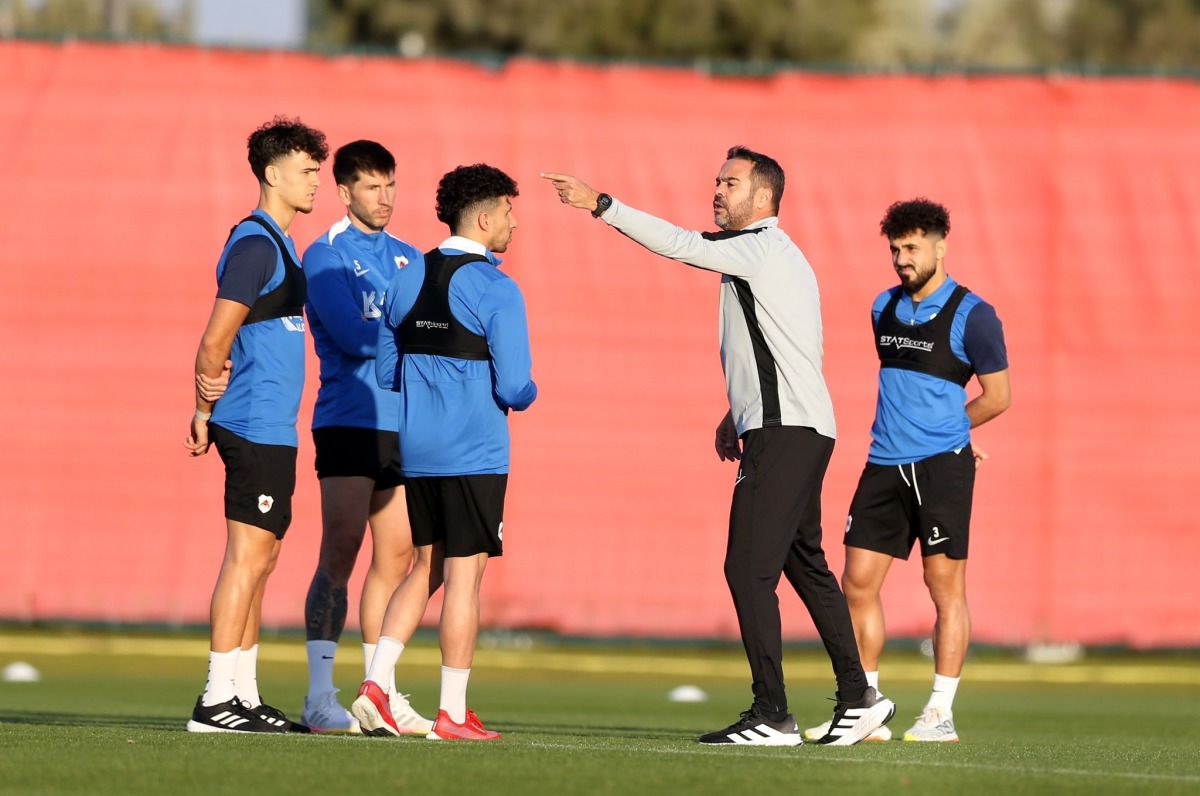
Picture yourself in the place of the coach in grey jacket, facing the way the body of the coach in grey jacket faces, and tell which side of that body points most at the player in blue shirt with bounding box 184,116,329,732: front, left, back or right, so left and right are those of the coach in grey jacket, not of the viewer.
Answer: front

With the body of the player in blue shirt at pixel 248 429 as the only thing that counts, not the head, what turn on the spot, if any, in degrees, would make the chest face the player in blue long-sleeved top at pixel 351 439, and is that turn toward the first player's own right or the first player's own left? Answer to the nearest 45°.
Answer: approximately 45° to the first player's own left

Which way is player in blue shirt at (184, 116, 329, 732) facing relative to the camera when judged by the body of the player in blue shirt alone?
to the viewer's right

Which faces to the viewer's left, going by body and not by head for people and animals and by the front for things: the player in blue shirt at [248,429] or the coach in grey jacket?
the coach in grey jacket

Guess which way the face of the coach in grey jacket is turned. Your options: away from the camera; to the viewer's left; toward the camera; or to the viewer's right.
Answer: to the viewer's left

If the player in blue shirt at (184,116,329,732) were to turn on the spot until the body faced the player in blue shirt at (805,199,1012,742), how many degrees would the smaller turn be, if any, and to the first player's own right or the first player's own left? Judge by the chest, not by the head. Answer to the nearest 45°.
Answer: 0° — they already face them

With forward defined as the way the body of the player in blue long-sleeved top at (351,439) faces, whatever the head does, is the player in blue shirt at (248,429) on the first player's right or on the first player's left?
on the first player's right

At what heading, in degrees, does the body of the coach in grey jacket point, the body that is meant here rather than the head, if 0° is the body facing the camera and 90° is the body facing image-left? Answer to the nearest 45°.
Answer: approximately 90°

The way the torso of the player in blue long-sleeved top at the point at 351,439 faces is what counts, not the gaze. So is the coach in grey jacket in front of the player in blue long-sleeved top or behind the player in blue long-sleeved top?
in front

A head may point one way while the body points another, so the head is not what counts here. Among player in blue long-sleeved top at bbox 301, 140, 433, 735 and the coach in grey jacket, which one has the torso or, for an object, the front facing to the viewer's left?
the coach in grey jacket

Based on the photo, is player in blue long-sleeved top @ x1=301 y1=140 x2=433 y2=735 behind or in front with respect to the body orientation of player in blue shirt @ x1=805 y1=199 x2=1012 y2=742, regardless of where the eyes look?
in front

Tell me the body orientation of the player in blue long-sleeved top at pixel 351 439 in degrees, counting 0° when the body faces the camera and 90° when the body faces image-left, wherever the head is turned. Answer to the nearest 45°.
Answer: approximately 315°

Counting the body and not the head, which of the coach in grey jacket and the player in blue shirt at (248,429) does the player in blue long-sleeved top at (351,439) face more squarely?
the coach in grey jacket
